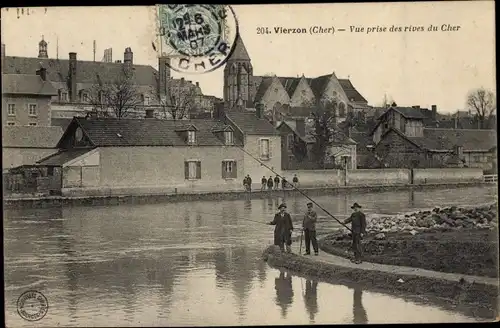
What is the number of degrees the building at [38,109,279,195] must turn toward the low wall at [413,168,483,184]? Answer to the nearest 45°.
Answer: approximately 90° to its left

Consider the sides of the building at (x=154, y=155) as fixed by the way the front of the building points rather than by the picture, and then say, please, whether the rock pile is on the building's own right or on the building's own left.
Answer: on the building's own left

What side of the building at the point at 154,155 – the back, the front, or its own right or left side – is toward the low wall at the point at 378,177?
left

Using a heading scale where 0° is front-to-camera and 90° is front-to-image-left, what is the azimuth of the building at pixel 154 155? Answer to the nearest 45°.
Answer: approximately 0°
